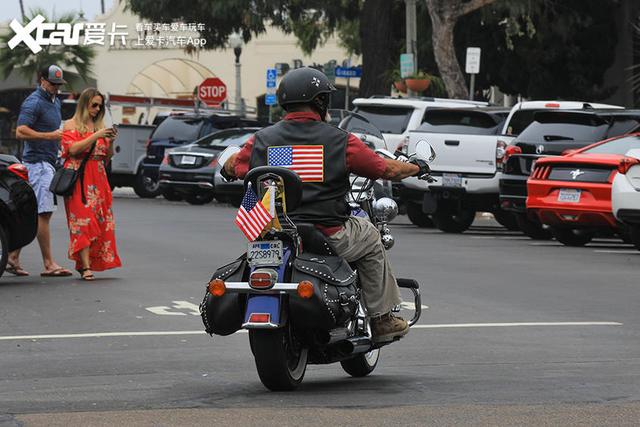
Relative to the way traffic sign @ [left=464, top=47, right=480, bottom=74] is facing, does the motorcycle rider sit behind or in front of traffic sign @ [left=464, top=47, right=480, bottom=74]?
in front

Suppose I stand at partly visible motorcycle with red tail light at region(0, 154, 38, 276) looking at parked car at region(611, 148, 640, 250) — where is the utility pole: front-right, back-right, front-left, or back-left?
front-left

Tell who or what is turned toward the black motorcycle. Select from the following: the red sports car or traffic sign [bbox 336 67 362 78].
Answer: the traffic sign

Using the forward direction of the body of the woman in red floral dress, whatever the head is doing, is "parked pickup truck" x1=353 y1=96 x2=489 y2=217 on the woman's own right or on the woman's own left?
on the woman's own left

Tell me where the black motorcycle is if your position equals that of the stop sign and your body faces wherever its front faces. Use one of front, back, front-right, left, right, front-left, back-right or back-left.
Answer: front

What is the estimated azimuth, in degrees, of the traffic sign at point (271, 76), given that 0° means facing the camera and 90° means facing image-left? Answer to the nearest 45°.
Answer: approximately 0°

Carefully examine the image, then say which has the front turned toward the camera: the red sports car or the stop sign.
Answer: the stop sign

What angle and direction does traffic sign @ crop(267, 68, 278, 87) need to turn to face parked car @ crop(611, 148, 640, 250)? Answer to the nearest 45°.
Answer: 0° — it already faces it

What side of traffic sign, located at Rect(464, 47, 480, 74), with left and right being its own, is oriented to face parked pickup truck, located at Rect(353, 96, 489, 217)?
front

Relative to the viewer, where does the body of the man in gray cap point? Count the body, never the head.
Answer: to the viewer's right
